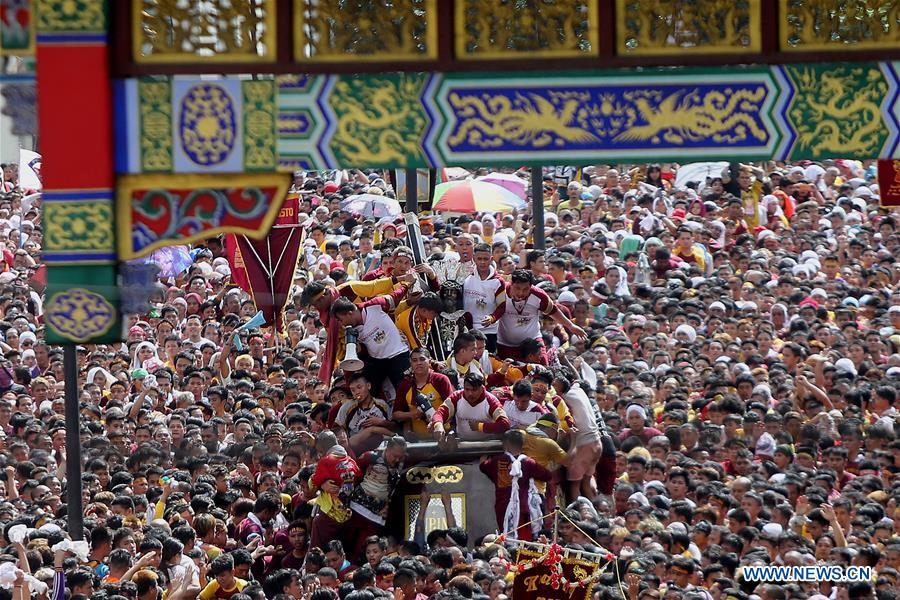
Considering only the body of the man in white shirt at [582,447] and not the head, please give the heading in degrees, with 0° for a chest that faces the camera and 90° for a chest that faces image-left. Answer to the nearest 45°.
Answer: approximately 90°

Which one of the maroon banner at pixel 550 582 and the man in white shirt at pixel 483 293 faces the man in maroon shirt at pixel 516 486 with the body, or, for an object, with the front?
the man in white shirt

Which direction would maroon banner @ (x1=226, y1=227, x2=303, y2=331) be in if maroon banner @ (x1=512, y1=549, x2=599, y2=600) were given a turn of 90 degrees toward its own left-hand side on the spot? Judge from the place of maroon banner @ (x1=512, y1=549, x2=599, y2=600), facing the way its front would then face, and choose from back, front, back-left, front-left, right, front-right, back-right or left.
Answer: back-left

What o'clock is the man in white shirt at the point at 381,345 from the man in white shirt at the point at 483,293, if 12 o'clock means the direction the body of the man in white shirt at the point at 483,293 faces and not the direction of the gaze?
the man in white shirt at the point at 381,345 is roughly at 2 o'clock from the man in white shirt at the point at 483,293.

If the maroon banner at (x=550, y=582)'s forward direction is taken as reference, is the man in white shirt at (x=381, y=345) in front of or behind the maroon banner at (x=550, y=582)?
behind

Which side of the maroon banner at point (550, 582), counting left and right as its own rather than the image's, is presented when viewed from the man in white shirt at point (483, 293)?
back

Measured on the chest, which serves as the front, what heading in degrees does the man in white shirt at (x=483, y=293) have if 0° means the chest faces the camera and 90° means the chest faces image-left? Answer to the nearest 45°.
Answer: approximately 0°

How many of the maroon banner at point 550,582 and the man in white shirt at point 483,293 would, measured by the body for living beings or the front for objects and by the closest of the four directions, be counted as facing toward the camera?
2

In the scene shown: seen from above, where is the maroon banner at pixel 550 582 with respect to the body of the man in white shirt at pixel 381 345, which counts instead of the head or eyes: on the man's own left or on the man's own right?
on the man's own left
